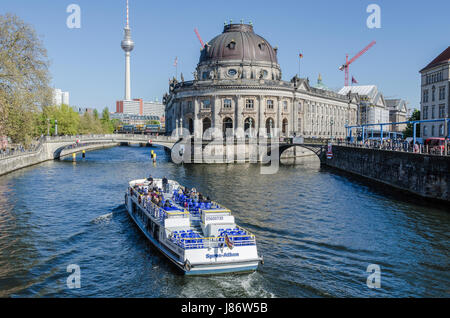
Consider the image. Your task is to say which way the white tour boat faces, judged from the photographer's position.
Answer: facing away from the viewer and to the left of the viewer
